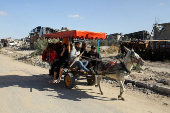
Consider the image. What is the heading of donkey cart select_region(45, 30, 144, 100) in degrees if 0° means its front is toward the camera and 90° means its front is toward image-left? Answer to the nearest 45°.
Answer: approximately 315°

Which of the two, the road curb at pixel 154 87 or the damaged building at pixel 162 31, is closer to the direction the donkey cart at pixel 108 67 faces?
the road curb

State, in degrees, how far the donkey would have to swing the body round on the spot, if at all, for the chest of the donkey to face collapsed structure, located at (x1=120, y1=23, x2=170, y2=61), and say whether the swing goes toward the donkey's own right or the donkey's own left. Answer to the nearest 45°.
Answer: approximately 135° to the donkey's own left

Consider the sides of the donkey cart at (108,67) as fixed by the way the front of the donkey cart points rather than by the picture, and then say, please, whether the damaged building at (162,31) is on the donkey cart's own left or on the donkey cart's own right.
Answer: on the donkey cart's own left

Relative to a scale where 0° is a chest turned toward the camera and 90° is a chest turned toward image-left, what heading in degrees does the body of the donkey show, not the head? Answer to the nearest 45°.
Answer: approximately 315°

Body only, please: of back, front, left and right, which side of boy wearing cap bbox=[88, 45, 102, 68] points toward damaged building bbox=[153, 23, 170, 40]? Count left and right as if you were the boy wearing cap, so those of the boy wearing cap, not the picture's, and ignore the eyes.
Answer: left

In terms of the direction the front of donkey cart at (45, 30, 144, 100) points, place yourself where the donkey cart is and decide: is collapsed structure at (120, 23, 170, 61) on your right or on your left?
on your left

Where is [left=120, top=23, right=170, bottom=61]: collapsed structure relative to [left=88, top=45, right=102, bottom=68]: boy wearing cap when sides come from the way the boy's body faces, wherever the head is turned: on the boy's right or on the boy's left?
on the boy's left
